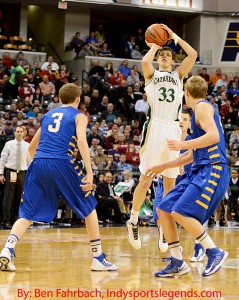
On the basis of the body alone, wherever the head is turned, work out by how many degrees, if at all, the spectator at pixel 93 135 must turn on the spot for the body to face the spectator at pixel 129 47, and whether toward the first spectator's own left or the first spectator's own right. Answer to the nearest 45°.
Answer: approximately 180°

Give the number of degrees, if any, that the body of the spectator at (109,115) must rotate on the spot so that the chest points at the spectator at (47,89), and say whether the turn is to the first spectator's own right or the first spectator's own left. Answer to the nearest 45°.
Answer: approximately 90° to the first spectator's own right

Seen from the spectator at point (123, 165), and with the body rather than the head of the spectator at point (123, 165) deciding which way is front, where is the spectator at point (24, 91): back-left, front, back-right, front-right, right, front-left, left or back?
back-right

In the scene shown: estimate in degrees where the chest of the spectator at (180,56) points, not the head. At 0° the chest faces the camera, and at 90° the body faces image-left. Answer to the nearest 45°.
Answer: approximately 0°

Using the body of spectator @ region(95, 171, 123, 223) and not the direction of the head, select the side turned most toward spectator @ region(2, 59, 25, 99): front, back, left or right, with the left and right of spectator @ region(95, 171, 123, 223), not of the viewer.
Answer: back

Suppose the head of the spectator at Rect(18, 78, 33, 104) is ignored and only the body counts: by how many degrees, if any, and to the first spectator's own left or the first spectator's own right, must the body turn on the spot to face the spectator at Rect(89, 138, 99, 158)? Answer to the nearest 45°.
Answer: approximately 45° to the first spectator's own left

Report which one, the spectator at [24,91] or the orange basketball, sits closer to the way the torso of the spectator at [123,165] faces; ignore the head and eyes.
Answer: the orange basketball

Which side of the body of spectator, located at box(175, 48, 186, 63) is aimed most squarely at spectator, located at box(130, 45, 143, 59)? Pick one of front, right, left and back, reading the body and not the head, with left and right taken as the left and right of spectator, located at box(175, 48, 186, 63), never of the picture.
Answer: right

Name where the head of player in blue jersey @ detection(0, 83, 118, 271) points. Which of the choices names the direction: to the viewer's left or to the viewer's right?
to the viewer's right

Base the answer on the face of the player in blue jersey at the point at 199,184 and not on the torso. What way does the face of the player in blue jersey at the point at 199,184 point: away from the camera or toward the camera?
away from the camera

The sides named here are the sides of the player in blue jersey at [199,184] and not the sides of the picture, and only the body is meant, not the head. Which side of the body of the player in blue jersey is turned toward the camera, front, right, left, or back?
left
